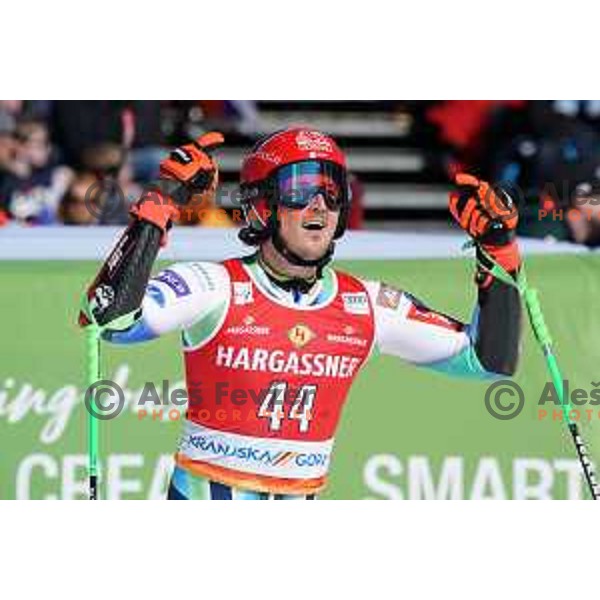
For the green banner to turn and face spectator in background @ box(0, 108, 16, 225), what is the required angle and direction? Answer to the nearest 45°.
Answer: approximately 135° to its right

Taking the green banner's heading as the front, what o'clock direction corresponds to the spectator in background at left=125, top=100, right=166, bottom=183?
The spectator in background is roughly at 5 o'clock from the green banner.

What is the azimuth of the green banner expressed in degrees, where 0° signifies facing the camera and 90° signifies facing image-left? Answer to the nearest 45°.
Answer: approximately 0°

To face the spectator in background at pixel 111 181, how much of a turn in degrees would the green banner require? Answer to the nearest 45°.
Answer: approximately 135° to its right

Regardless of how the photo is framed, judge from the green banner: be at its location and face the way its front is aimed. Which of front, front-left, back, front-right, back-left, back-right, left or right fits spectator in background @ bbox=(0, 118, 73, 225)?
back-right
